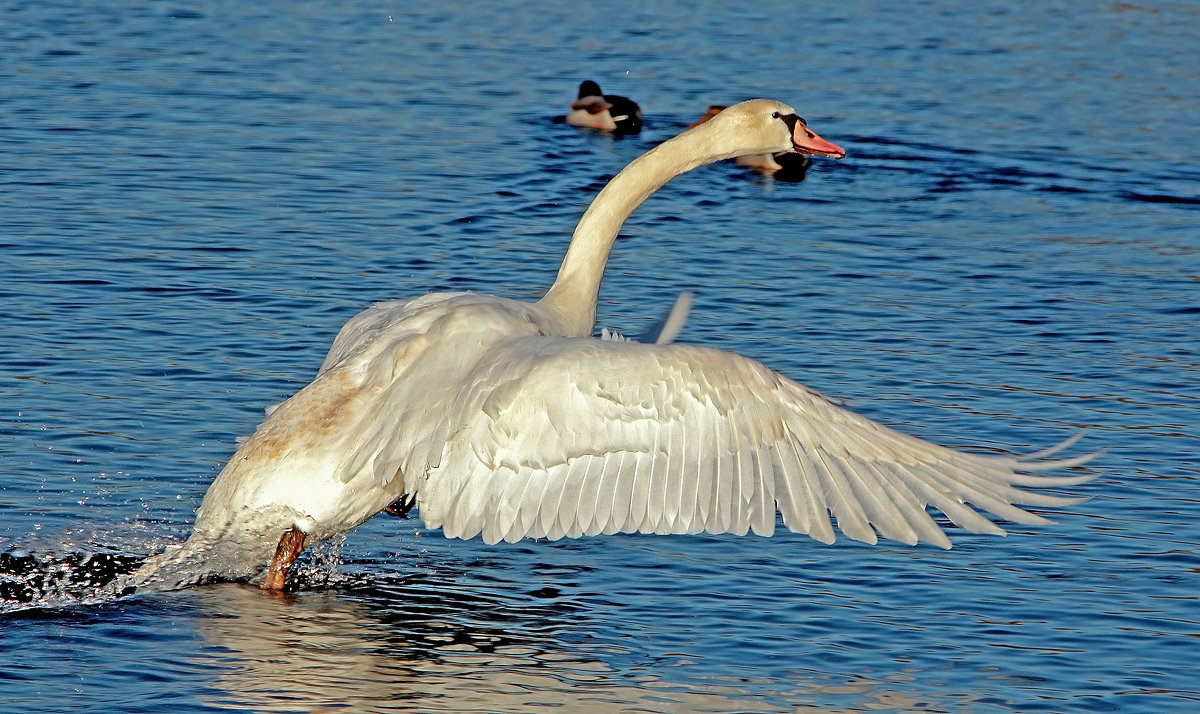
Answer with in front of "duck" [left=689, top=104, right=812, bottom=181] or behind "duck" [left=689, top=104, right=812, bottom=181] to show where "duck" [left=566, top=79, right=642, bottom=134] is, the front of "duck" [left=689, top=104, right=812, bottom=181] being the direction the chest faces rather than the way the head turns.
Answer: in front

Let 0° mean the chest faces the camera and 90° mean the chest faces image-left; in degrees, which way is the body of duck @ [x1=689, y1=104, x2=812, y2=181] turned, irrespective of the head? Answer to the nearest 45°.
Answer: approximately 90°

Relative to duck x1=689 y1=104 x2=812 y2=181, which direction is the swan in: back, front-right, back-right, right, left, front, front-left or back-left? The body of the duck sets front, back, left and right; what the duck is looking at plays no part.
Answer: left

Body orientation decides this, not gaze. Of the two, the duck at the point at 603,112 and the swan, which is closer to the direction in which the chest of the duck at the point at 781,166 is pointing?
the duck
